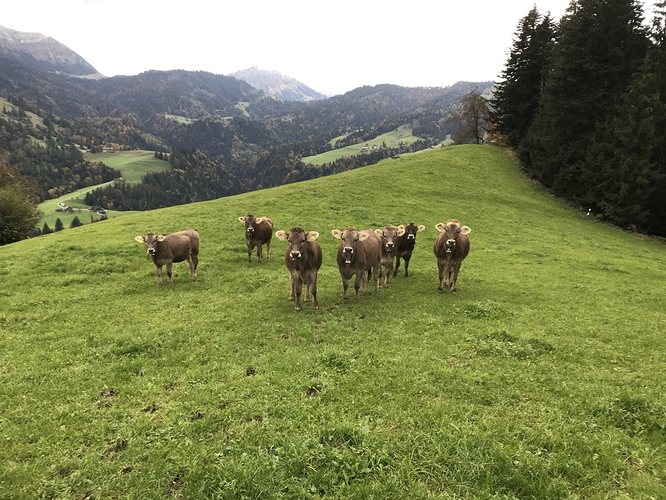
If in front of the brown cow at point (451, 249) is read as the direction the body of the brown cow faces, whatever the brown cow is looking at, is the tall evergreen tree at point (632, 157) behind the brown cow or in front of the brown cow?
behind

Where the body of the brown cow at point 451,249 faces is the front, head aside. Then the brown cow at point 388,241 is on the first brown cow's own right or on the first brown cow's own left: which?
on the first brown cow's own right

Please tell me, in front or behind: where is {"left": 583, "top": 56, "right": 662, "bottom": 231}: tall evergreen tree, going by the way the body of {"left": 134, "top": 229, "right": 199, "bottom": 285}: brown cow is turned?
behind

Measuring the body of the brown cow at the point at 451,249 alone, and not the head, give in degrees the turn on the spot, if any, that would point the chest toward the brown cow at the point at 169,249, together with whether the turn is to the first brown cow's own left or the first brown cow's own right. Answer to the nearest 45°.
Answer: approximately 90° to the first brown cow's own right

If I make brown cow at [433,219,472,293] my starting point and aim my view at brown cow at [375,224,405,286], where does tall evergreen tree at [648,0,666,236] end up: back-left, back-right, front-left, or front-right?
back-right

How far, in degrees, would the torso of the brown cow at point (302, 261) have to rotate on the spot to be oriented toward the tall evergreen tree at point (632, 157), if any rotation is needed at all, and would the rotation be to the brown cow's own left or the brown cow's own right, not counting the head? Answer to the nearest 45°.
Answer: approximately 135° to the brown cow's own left

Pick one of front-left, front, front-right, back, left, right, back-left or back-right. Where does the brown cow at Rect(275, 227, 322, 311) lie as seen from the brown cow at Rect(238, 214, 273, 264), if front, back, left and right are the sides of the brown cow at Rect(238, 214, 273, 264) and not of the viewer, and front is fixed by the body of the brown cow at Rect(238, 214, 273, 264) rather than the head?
front-left

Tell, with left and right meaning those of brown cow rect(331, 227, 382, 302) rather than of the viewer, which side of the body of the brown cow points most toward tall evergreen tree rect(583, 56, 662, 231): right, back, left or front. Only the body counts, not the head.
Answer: back
